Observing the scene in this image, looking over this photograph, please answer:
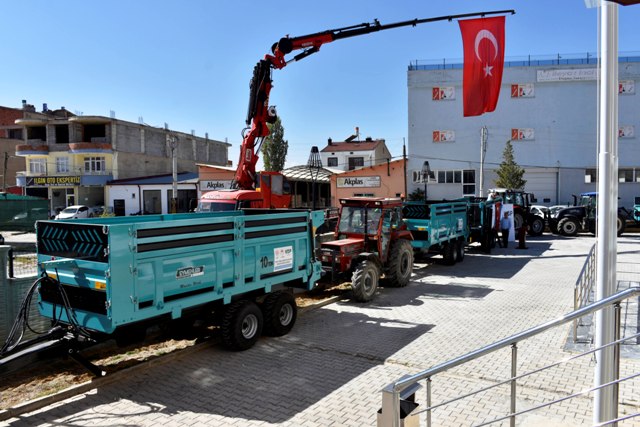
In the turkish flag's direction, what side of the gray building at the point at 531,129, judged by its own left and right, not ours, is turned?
front

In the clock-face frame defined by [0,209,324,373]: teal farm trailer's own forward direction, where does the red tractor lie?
The red tractor is roughly at 6 o'clock from the teal farm trailer.

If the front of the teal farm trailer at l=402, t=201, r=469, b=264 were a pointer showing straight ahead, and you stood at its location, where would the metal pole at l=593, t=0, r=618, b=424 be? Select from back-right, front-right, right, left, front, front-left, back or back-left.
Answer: front-left

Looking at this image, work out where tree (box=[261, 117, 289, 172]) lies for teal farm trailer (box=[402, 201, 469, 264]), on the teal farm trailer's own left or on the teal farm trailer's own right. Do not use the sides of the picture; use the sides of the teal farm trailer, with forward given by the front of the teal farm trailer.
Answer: on the teal farm trailer's own right

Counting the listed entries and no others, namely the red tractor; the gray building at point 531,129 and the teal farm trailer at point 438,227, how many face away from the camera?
0

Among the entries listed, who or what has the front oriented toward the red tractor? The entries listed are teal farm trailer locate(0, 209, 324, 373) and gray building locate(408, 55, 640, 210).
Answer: the gray building

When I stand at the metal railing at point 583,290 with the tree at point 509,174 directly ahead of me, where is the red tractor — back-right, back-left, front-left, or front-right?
front-left

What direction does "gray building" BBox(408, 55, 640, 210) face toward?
toward the camera

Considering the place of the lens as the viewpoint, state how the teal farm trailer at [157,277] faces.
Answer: facing the viewer and to the left of the viewer

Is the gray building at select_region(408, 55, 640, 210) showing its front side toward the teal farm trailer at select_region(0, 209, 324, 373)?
yes

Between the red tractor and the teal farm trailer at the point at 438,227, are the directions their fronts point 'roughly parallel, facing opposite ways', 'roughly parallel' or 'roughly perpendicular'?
roughly parallel

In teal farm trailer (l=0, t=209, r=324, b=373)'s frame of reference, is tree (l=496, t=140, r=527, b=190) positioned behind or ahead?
behind
